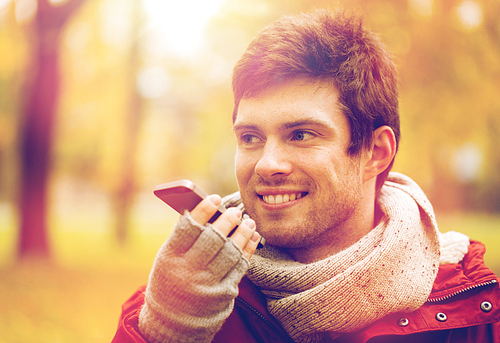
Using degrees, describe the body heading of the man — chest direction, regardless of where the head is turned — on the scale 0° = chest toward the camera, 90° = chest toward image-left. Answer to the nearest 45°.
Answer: approximately 45°

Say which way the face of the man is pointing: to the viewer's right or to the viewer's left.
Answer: to the viewer's left
